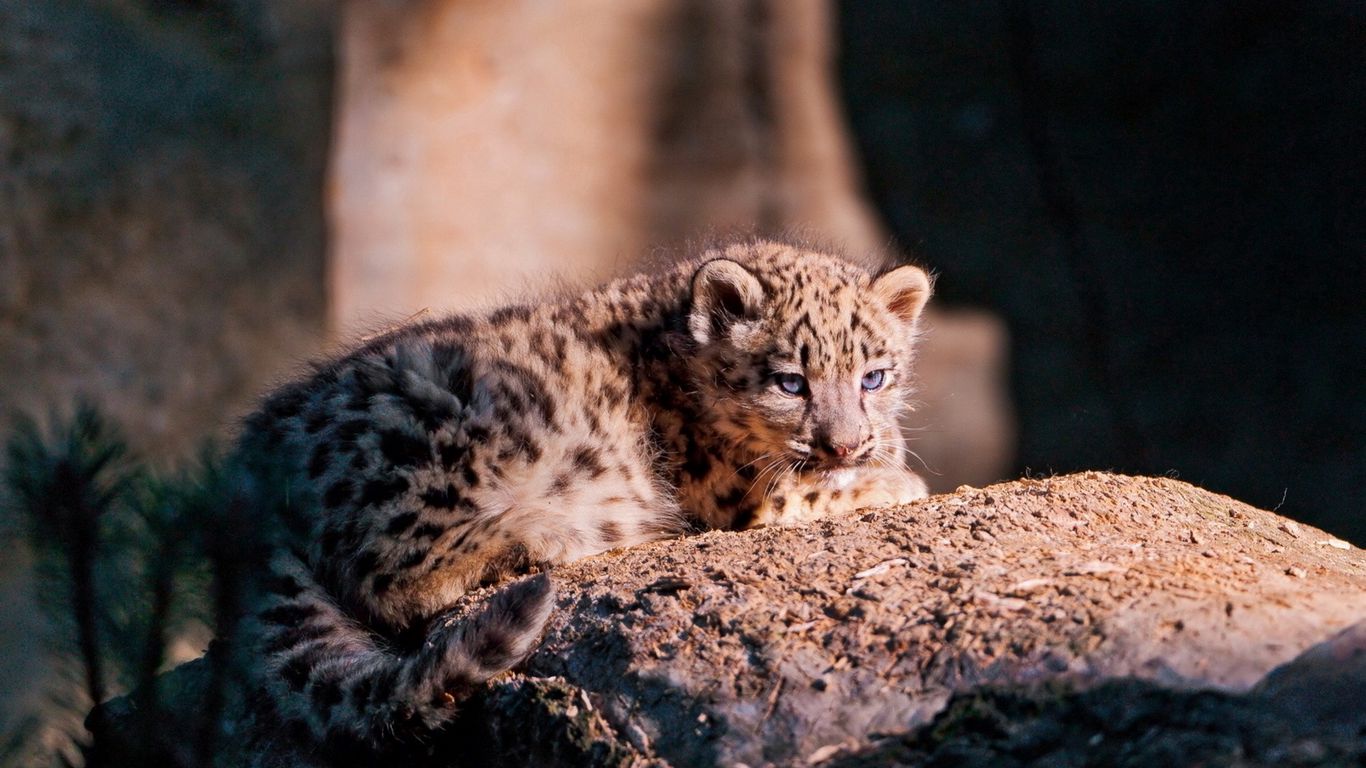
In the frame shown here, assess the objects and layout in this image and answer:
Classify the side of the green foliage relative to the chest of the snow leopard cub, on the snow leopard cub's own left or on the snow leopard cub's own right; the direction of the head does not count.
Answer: on the snow leopard cub's own right

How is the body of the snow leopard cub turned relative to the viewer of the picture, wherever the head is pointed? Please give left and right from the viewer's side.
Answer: facing to the right of the viewer

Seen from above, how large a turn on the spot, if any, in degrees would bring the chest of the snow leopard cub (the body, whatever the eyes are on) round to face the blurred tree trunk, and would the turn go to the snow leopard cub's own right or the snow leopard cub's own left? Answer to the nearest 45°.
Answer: approximately 90° to the snow leopard cub's own left
